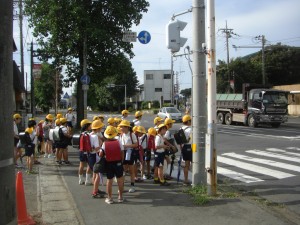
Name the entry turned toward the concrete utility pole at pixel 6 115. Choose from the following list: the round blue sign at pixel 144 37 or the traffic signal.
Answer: the round blue sign

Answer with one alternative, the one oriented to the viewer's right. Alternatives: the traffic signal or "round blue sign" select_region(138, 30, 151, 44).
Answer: the traffic signal

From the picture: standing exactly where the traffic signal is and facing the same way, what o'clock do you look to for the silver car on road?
The silver car on road is roughly at 9 o'clock from the traffic signal.

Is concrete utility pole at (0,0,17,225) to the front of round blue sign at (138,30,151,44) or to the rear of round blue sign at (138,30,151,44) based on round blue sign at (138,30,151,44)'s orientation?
to the front

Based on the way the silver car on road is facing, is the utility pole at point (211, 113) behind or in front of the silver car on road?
in front

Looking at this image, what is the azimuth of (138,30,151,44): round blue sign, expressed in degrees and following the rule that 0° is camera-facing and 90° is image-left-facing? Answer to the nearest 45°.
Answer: approximately 0°

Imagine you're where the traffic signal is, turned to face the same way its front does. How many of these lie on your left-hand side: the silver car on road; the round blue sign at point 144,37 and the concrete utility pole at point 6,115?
2

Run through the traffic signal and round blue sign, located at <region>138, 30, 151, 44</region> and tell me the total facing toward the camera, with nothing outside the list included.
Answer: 1

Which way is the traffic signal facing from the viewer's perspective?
to the viewer's right

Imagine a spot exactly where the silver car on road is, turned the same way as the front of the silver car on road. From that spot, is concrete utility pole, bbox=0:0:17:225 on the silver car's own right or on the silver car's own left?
on the silver car's own right
